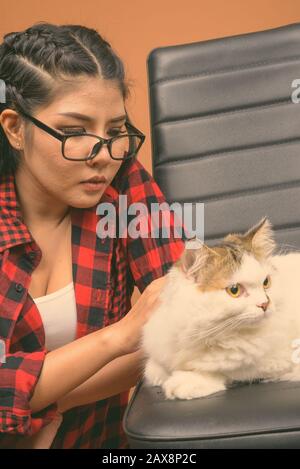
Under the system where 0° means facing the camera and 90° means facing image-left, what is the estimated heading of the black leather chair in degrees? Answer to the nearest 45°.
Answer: approximately 0°

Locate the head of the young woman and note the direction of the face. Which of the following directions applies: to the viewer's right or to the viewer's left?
to the viewer's right
